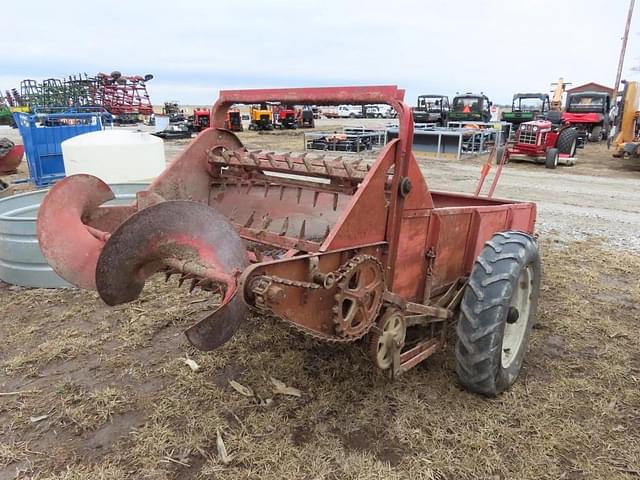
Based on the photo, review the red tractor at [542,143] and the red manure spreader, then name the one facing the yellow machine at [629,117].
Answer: the red manure spreader

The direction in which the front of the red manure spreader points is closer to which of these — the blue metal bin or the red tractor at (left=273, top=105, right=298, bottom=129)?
the red tractor

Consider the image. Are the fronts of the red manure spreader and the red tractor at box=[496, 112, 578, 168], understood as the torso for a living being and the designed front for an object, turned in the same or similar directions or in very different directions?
very different directions

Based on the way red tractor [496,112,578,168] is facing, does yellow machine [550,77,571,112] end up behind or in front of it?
behind

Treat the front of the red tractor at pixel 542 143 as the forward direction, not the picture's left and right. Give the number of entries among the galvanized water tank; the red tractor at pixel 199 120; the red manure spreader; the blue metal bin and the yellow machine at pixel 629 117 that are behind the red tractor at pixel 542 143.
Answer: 1

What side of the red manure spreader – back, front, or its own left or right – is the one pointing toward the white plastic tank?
left

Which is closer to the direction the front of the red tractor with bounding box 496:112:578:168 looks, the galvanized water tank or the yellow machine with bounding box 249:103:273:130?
the galvanized water tank

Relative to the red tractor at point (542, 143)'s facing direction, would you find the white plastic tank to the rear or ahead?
ahead

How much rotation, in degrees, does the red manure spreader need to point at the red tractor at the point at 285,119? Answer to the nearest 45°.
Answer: approximately 45° to its left

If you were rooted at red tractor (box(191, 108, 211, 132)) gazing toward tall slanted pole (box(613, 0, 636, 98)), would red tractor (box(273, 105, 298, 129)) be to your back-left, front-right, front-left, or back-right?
front-left

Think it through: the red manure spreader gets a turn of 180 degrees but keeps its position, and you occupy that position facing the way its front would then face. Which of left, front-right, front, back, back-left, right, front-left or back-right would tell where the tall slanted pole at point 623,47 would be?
back

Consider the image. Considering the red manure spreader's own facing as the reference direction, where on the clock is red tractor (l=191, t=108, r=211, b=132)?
The red tractor is roughly at 10 o'clock from the red manure spreader.

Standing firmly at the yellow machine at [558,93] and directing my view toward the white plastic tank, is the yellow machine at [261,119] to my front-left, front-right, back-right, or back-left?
front-right

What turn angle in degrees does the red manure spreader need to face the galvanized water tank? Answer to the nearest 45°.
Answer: approximately 90° to its left

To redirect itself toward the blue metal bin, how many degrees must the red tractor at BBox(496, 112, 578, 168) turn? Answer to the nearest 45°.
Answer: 0° — it already faces it

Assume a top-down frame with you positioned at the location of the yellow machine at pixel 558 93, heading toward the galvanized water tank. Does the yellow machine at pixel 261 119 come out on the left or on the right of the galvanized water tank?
right

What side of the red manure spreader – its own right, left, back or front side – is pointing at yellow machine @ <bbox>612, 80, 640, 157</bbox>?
front

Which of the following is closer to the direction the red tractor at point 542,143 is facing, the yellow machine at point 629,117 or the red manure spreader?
the red manure spreader

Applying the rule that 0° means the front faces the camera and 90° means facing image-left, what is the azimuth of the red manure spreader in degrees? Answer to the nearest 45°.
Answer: approximately 225°

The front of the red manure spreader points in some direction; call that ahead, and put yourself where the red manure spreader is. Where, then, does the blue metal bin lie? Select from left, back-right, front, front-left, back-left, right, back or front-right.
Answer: left

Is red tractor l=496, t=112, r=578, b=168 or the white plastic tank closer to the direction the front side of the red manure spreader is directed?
the red tractor
